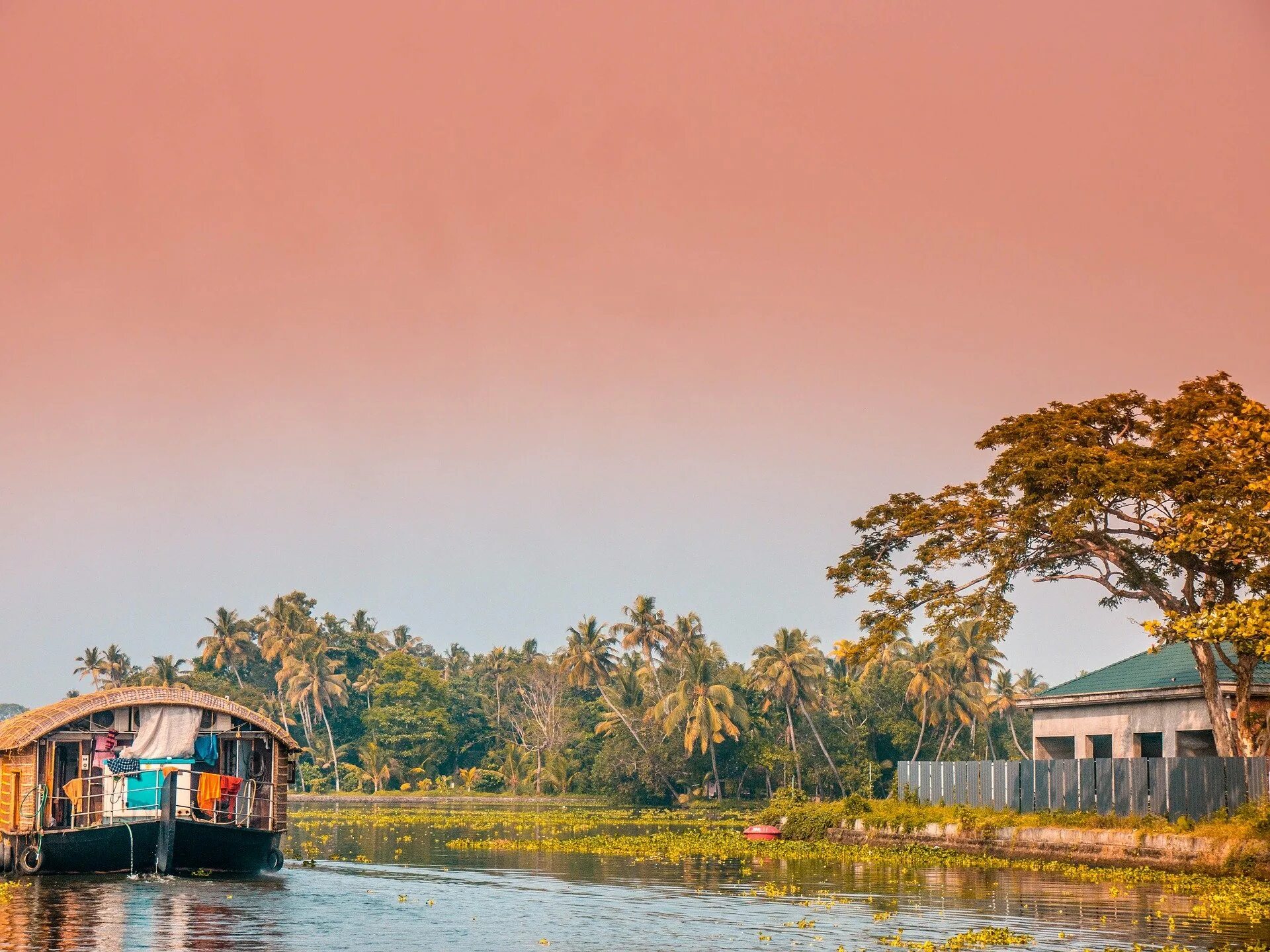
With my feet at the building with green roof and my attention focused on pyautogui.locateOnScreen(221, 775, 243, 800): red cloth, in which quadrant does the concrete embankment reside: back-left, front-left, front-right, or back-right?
front-left

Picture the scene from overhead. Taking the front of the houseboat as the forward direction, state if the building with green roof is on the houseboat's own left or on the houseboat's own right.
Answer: on the houseboat's own right

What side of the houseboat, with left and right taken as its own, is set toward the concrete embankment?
right

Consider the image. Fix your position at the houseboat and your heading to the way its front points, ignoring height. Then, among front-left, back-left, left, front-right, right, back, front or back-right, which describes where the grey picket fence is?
right

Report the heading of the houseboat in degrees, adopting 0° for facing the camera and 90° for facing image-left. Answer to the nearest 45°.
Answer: approximately 180°

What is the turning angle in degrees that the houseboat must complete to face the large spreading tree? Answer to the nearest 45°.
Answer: approximately 90° to its right
